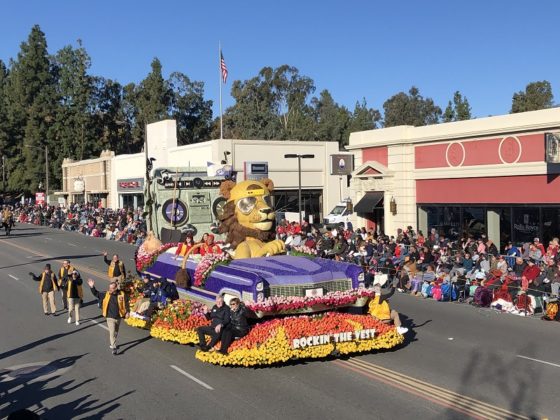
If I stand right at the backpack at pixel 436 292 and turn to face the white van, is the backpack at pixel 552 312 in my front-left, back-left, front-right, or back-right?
back-right

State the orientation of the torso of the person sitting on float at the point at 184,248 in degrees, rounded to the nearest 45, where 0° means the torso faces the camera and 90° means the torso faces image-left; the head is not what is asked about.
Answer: approximately 45°

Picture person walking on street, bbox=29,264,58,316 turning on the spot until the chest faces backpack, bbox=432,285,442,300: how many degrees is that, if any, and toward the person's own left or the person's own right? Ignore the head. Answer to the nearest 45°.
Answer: approximately 90° to the person's own left

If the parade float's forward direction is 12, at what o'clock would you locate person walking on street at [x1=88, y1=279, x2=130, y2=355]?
The person walking on street is roughly at 5 o'clock from the parade float.

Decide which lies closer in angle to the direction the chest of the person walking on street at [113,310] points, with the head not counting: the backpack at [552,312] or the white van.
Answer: the backpack

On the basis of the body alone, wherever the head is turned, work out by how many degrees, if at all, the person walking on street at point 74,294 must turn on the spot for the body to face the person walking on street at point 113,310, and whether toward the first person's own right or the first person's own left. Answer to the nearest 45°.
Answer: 0° — they already face them

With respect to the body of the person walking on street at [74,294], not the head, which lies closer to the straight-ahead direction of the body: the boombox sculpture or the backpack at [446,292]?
the backpack

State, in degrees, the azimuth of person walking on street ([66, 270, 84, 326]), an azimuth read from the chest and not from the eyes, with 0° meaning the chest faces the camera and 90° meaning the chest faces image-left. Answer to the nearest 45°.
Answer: approximately 0°

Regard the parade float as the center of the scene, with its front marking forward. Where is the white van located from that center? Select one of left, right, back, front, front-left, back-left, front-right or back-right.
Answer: back-left

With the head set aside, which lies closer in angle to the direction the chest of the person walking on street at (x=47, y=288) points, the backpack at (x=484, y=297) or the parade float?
the parade float
